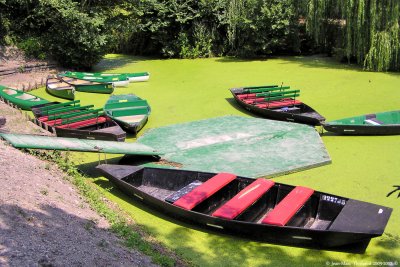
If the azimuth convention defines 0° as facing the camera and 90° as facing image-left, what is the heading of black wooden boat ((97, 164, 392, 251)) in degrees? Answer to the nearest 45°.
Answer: approximately 135°

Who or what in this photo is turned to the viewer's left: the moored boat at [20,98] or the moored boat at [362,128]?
the moored boat at [362,128]

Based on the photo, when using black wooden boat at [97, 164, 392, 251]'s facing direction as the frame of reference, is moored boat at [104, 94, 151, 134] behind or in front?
in front

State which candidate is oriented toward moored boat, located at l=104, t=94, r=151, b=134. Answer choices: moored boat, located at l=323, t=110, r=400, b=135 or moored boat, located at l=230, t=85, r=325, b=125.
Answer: moored boat, located at l=323, t=110, r=400, b=135

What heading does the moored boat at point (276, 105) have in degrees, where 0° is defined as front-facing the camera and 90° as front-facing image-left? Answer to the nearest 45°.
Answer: approximately 315°

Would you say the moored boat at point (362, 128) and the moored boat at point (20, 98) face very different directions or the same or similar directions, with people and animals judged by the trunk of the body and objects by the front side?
very different directions

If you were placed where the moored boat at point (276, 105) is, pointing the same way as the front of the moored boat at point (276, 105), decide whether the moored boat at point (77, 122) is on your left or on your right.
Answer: on your right

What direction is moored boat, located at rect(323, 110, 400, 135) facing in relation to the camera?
to the viewer's left

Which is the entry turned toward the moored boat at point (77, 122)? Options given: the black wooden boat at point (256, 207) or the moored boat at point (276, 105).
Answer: the black wooden boat
